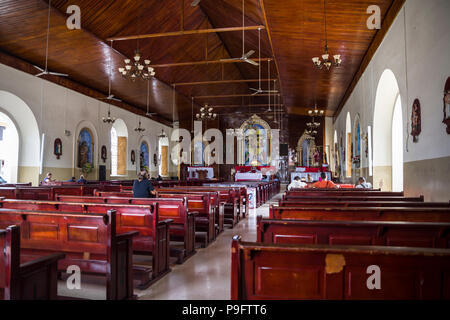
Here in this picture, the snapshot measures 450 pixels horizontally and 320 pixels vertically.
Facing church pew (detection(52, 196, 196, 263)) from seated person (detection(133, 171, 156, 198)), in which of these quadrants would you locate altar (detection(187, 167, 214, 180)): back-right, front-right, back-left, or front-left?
back-left

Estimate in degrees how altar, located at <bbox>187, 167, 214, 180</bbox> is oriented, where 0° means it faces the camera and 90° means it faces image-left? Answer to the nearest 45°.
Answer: approximately 0°

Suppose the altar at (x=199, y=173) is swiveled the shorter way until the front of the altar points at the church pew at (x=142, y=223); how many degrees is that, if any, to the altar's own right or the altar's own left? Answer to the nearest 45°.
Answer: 0° — it already faces it

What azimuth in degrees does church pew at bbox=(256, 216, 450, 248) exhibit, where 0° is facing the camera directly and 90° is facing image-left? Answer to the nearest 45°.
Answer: approximately 180°

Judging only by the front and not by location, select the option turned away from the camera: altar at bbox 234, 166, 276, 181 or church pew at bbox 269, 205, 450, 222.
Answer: the church pew

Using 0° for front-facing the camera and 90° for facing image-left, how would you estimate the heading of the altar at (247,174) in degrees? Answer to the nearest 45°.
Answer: approximately 0°

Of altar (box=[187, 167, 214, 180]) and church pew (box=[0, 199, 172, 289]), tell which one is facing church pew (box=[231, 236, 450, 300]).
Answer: the altar

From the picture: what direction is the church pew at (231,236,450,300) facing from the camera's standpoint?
away from the camera

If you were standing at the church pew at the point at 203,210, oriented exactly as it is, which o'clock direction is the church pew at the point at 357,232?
the church pew at the point at 357,232 is roughly at 4 o'clock from the church pew at the point at 203,210.

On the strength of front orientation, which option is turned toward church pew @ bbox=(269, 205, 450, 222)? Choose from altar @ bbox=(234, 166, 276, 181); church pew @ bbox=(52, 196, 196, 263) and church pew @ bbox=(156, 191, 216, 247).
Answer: the altar

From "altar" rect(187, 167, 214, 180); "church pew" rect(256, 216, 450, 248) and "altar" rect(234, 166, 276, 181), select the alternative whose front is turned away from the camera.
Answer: the church pew
